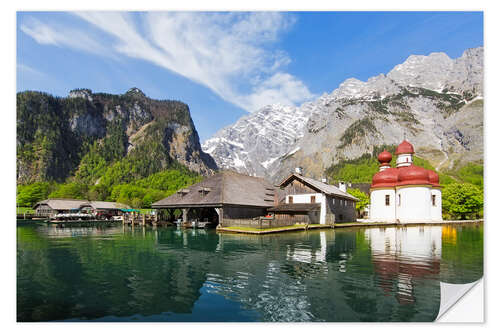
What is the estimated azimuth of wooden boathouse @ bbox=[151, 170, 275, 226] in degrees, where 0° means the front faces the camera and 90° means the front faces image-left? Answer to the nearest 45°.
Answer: approximately 45°
